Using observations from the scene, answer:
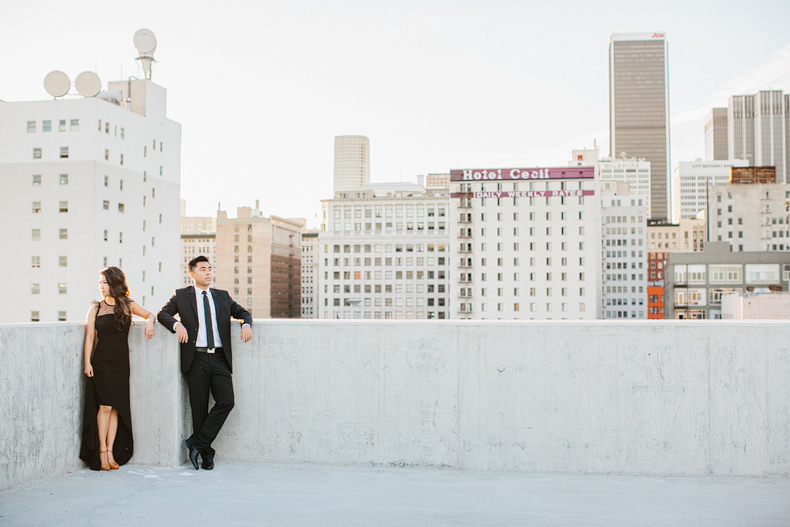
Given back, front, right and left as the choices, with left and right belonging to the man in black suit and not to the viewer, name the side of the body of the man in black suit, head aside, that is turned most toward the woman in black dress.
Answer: right

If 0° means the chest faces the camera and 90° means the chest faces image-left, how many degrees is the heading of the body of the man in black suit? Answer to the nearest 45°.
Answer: approximately 0°
